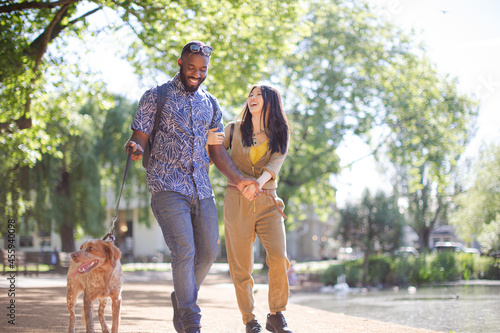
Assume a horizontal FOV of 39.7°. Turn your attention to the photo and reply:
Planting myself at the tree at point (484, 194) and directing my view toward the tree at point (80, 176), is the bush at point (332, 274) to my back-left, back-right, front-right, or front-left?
front-left

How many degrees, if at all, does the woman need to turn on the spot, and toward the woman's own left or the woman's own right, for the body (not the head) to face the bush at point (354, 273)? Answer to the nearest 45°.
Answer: approximately 180°

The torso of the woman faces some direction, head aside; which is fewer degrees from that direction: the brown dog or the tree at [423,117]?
the brown dog

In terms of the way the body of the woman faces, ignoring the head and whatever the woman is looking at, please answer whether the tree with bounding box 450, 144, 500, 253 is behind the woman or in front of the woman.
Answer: behind

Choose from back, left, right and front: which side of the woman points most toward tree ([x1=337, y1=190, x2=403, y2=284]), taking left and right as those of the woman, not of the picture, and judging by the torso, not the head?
back

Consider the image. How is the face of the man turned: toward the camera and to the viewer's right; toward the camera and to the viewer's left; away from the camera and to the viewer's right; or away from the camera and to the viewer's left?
toward the camera and to the viewer's right

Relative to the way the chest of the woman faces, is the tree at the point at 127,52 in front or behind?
behind

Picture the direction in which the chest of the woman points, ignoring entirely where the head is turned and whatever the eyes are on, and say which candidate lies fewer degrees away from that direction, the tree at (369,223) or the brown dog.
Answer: the brown dog

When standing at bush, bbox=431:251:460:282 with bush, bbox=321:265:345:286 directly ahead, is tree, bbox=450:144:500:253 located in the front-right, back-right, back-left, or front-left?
back-right

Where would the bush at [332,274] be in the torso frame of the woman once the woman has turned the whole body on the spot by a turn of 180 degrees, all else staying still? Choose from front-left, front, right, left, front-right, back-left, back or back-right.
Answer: front

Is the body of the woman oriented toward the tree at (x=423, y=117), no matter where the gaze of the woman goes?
no

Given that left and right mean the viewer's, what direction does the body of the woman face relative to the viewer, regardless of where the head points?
facing the viewer

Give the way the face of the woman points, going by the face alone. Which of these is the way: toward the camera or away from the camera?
toward the camera

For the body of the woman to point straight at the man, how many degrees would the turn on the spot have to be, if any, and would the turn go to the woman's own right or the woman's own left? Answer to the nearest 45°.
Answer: approximately 45° to the woman's own right

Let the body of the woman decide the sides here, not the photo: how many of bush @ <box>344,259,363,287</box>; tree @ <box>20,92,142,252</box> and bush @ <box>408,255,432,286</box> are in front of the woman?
0

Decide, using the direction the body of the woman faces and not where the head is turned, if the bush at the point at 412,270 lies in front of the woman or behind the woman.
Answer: behind
